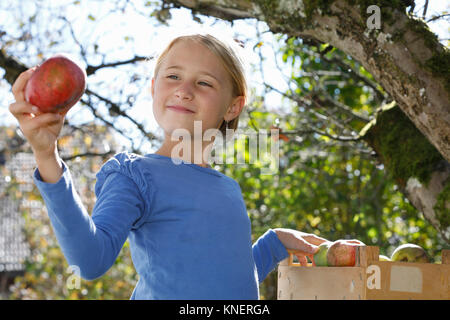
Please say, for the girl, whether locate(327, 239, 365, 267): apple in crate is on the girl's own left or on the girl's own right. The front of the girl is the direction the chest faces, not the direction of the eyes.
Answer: on the girl's own left

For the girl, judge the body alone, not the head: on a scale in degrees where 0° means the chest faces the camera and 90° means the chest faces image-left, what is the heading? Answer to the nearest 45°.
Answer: approximately 0°

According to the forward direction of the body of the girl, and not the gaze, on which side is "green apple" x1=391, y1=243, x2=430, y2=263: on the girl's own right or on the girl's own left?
on the girl's own left
